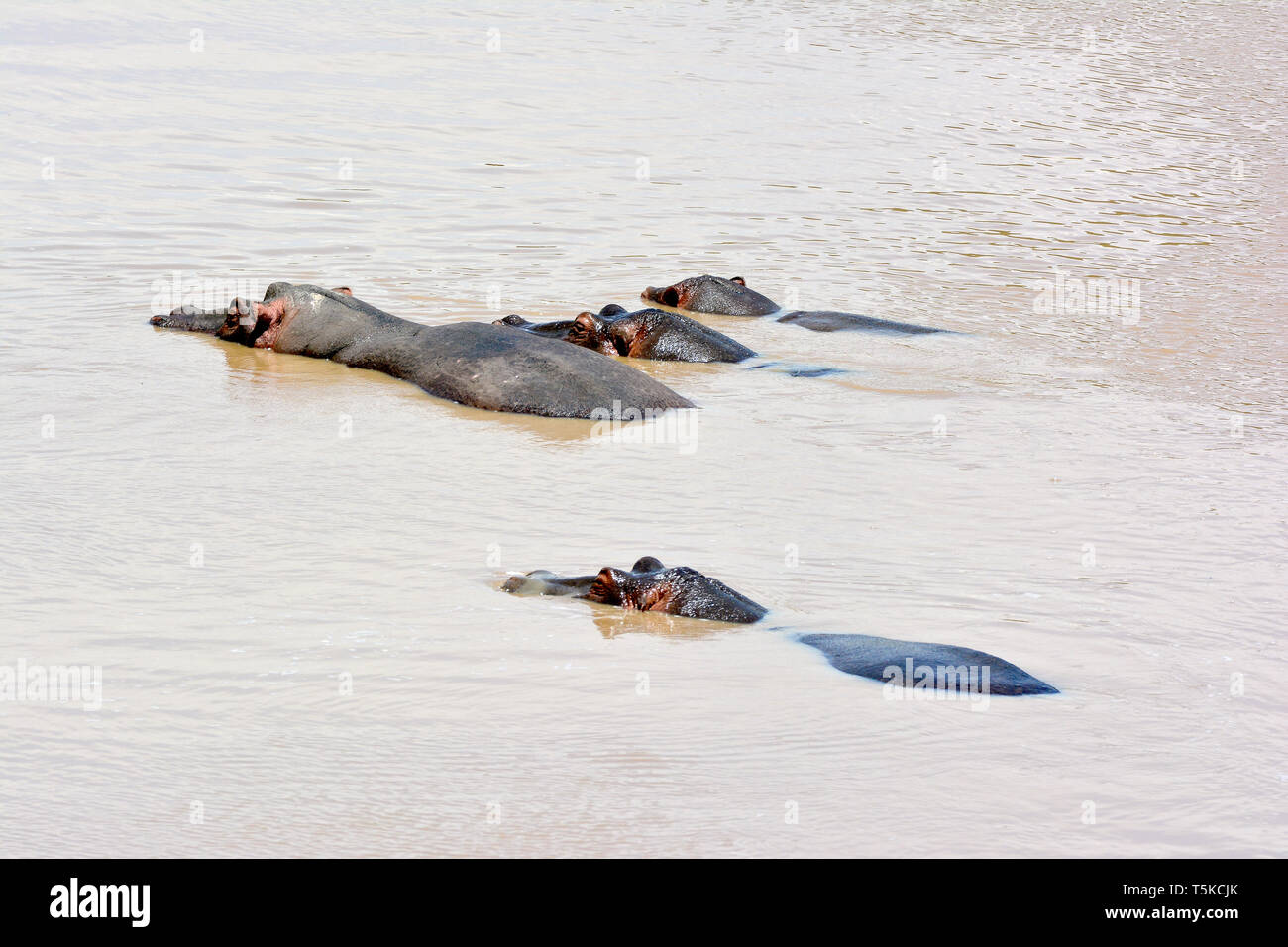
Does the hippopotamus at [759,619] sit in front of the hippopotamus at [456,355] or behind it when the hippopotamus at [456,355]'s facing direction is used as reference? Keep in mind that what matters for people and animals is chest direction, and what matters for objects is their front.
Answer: behind

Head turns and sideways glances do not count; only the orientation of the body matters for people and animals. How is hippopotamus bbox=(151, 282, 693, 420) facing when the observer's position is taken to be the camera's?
facing away from the viewer and to the left of the viewer

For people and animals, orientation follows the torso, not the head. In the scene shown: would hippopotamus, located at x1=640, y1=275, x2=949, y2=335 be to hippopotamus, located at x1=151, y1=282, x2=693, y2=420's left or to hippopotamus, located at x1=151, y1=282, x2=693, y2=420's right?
on its right
